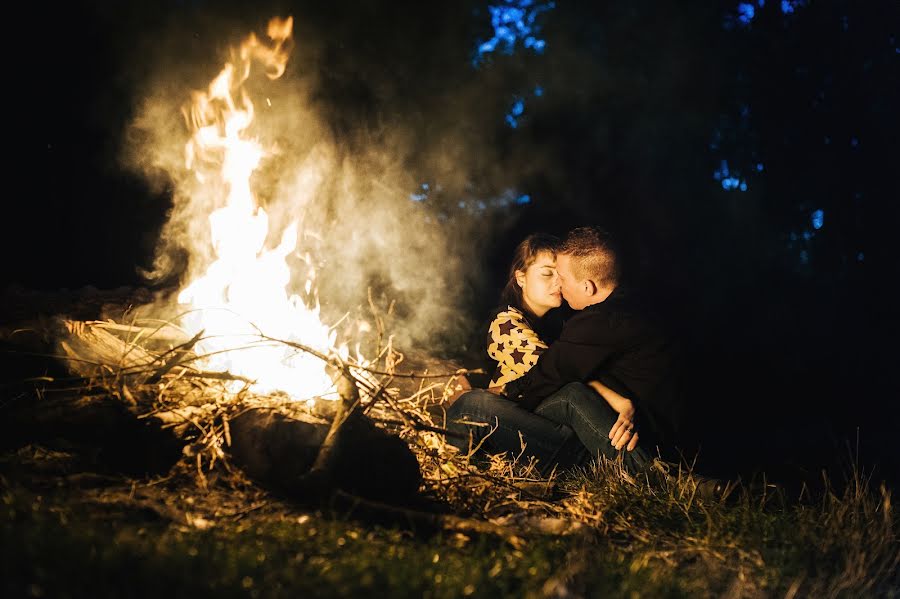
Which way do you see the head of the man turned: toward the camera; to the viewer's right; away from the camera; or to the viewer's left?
to the viewer's left

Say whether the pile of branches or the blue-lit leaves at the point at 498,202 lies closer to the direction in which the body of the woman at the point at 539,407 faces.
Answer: the pile of branches

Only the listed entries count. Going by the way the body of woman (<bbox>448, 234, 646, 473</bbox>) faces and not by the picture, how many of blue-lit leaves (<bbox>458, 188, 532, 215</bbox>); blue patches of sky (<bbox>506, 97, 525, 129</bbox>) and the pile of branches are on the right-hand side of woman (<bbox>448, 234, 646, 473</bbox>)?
1

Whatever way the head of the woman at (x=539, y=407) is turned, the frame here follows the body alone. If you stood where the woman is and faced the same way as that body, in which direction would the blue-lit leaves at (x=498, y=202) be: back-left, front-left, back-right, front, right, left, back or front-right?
back-left

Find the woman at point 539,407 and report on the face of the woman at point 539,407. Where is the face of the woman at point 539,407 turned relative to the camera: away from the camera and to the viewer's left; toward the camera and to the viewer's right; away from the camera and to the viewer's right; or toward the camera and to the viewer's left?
toward the camera and to the viewer's right

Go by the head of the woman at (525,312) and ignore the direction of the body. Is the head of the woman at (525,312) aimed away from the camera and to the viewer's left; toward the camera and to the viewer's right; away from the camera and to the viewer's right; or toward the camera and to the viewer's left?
toward the camera and to the viewer's right

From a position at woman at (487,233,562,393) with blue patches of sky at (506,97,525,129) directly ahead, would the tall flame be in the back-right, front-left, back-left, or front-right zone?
back-left

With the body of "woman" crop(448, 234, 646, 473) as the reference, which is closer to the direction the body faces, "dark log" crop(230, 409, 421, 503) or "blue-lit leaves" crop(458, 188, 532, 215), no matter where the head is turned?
the dark log

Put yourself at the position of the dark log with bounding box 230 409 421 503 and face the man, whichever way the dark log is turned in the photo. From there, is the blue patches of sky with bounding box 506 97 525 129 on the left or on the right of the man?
left

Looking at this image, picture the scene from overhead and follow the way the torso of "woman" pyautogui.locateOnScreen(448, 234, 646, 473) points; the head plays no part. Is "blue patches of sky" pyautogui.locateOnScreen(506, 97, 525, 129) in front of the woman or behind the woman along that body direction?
behind
